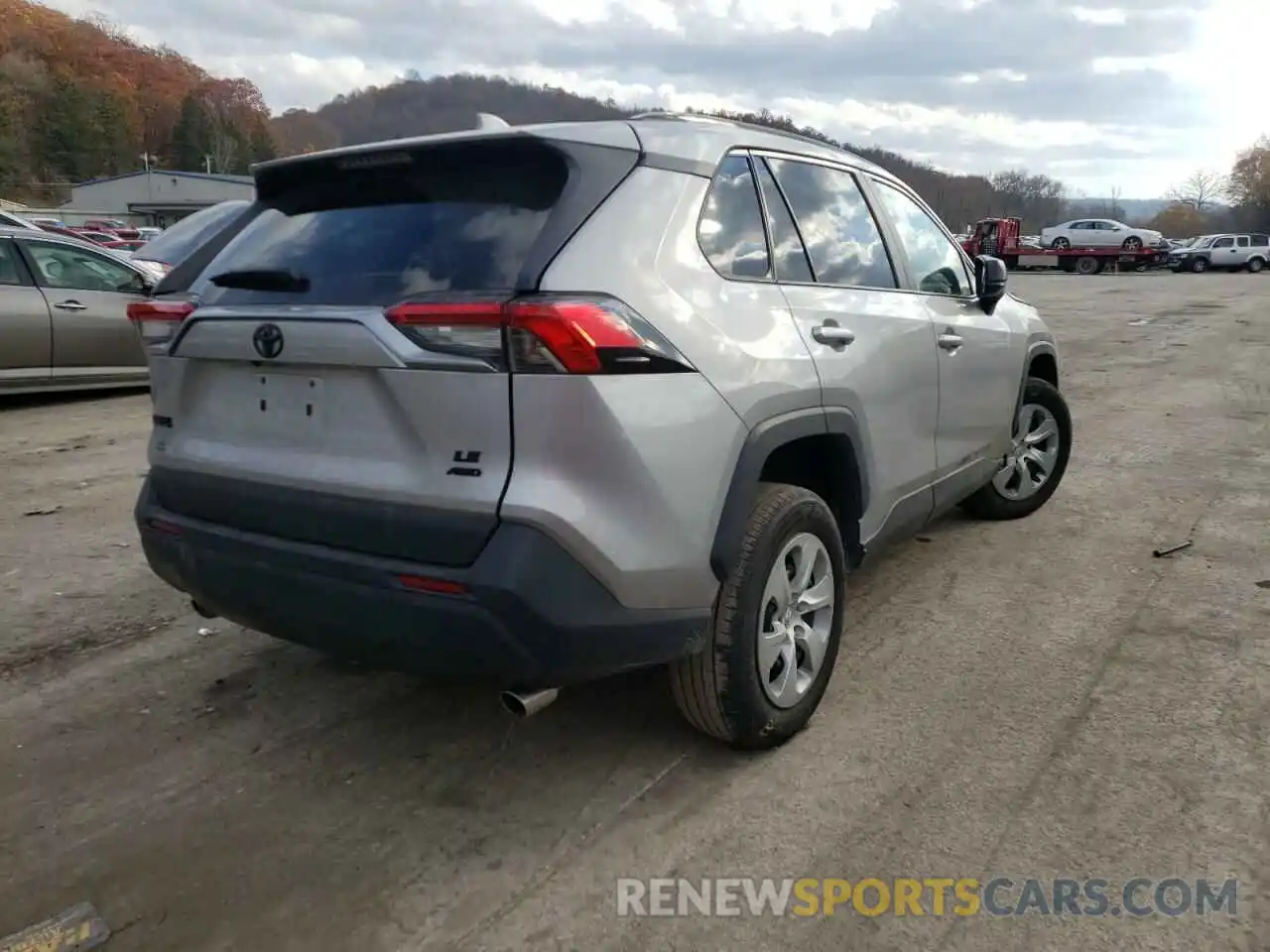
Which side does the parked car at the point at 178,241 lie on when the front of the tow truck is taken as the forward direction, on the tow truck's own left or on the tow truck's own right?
on the tow truck's own left

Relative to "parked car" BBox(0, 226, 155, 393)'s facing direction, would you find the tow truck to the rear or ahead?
ahead

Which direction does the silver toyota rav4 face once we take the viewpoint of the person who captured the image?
facing away from the viewer and to the right of the viewer

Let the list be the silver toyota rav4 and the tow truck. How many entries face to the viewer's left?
1

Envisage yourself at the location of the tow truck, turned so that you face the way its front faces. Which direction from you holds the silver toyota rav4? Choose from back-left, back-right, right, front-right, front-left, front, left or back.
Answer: left

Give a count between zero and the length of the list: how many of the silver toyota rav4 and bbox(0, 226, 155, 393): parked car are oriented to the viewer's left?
0

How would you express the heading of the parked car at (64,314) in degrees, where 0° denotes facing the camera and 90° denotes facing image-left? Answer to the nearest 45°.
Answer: approximately 270°

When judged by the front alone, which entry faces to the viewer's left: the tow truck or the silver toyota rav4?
the tow truck

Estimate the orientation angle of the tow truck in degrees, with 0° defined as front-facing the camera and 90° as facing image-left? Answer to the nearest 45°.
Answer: approximately 90°
